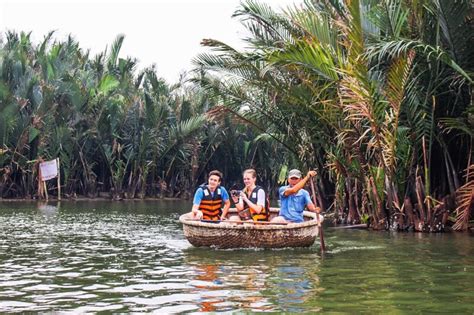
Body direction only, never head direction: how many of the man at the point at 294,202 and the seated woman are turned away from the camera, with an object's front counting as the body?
0

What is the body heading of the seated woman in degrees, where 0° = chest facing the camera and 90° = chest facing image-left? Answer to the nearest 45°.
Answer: approximately 45°

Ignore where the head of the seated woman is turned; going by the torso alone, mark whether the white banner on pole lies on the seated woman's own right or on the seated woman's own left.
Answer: on the seated woman's own right

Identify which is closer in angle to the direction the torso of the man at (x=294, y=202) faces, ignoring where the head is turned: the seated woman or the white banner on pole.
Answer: the seated woman

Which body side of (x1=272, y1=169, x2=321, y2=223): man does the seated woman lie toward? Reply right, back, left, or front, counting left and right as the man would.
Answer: right

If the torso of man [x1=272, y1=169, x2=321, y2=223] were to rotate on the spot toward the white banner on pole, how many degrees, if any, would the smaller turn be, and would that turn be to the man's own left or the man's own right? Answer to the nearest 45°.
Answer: approximately 135° to the man's own right

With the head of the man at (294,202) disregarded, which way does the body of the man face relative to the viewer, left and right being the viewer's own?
facing the viewer
